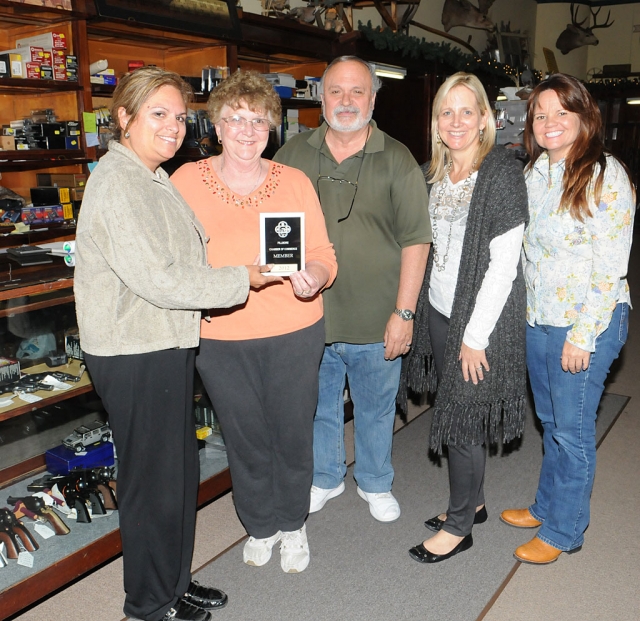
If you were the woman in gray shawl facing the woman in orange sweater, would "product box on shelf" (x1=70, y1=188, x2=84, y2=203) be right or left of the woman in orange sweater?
right

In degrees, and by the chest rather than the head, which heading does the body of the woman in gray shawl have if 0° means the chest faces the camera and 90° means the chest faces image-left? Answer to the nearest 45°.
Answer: approximately 45°

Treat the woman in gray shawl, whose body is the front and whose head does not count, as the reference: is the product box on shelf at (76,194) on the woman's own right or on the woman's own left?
on the woman's own right

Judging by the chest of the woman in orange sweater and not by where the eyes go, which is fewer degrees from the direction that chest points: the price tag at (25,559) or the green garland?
the price tag

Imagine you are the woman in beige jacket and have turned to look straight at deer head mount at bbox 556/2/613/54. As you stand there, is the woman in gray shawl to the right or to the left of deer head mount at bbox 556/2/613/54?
right
